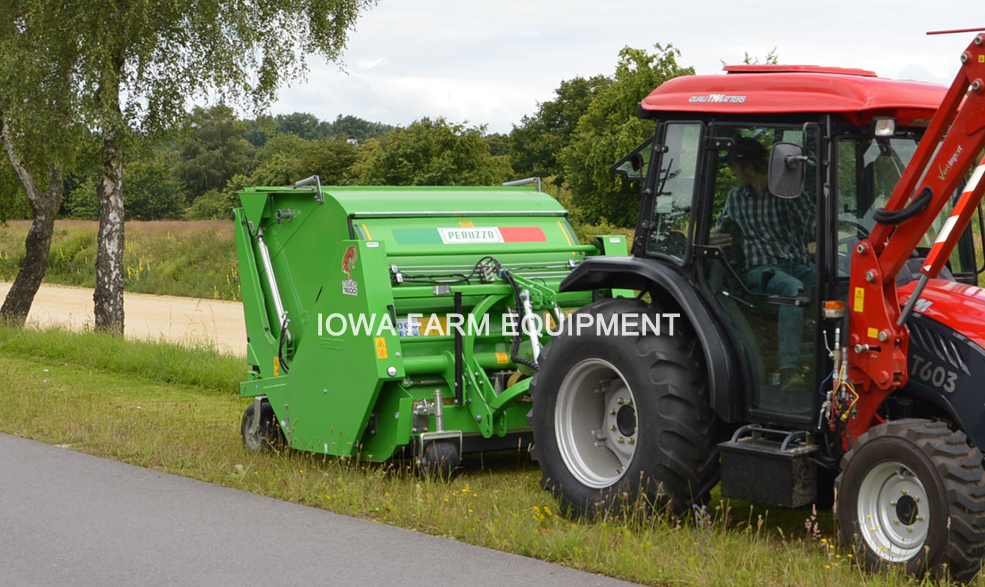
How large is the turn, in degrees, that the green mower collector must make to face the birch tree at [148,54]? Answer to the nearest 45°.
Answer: approximately 180°

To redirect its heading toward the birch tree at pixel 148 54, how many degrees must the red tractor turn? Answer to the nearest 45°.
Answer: approximately 180°

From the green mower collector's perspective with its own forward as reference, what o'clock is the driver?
The driver is roughly at 12 o'clock from the green mower collector.

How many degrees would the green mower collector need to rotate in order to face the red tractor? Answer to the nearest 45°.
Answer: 0° — it already faces it

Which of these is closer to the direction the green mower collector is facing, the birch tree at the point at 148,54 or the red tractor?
the red tractor

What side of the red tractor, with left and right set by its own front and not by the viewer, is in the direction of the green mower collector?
back

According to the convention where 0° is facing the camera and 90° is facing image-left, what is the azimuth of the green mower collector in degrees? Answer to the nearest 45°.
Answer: approximately 315°

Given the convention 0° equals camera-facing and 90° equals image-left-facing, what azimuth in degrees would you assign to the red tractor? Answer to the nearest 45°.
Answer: approximately 315°

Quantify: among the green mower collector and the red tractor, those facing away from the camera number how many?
0
